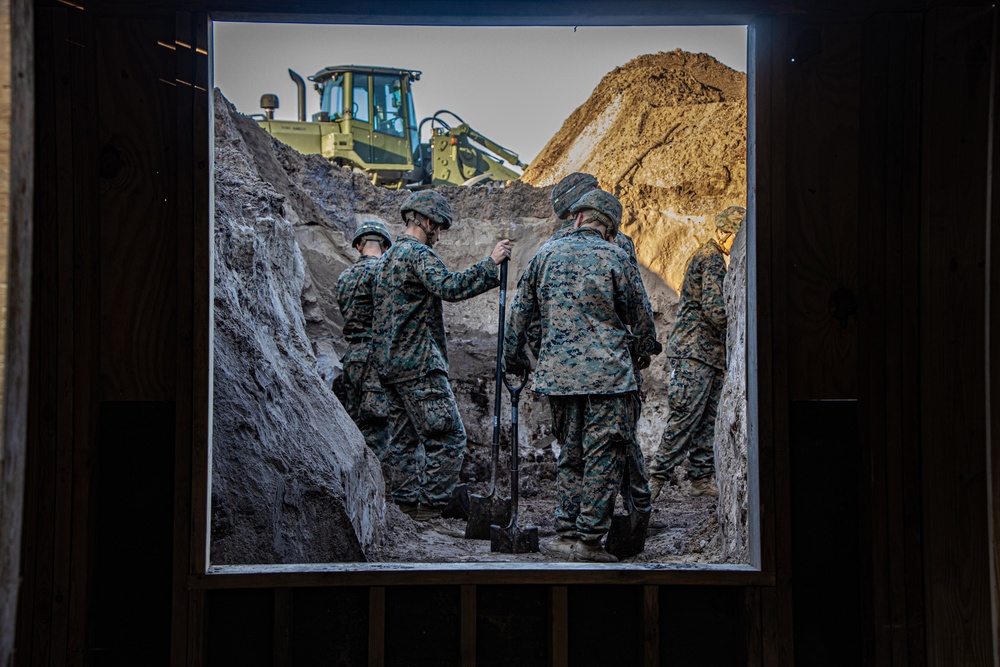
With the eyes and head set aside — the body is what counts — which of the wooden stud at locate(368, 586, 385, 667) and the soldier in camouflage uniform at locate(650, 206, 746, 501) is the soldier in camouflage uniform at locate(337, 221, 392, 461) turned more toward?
the soldier in camouflage uniform
